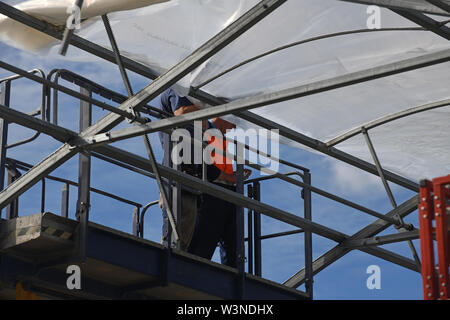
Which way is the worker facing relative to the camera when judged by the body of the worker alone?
to the viewer's right
